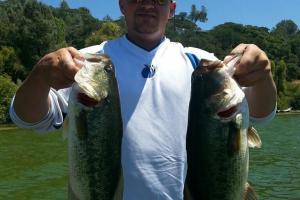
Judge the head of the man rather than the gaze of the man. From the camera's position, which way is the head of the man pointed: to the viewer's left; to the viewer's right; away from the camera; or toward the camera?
toward the camera

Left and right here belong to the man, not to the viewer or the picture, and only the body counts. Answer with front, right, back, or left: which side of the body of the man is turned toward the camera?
front
